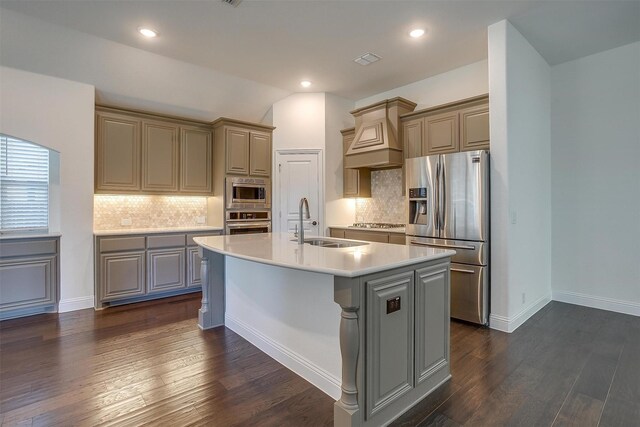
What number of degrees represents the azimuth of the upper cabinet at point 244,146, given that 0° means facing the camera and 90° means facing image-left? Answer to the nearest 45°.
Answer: approximately 315°

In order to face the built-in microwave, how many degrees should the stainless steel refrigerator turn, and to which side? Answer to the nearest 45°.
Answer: approximately 45° to its right

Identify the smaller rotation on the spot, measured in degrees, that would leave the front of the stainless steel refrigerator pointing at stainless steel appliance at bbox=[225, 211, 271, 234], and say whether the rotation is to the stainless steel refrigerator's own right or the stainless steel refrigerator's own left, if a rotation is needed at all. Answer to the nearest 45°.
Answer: approximately 45° to the stainless steel refrigerator's own right

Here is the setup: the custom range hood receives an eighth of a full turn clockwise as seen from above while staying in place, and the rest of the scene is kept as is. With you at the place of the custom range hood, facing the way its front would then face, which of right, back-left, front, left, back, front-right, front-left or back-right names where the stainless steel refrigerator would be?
back-left

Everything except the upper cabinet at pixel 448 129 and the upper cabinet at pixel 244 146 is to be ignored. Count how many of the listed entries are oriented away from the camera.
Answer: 0

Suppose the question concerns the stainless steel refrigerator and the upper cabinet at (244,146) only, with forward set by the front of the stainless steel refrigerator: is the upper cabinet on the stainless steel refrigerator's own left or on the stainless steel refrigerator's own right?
on the stainless steel refrigerator's own right

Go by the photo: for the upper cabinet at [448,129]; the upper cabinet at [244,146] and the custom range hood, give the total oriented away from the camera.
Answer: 0

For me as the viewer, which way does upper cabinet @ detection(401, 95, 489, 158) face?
facing the viewer and to the left of the viewer

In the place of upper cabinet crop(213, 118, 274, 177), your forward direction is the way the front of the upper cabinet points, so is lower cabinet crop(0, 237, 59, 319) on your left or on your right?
on your right

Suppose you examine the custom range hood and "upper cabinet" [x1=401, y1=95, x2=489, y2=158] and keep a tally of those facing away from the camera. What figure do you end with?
0
